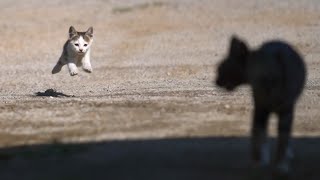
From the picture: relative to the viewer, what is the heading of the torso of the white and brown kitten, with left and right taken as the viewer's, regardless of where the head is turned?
facing the viewer and to the right of the viewer

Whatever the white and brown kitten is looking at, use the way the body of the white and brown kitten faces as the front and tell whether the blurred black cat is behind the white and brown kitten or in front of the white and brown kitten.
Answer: in front
